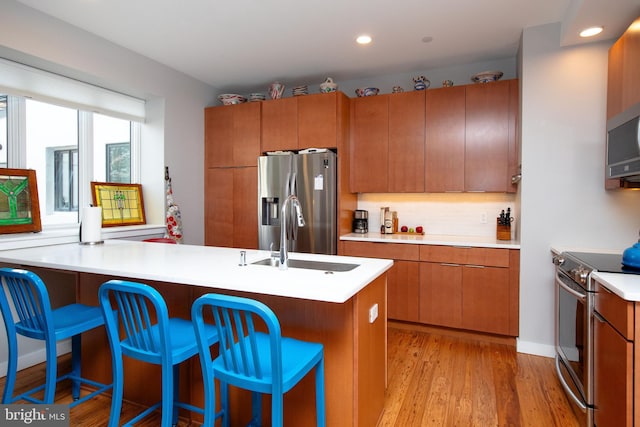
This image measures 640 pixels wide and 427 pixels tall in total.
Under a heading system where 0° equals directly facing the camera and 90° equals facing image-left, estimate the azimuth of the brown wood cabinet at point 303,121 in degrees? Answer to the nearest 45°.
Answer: approximately 45°

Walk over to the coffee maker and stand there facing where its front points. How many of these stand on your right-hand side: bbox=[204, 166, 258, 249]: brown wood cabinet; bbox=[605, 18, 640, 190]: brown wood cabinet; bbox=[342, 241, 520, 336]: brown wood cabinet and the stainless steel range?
1

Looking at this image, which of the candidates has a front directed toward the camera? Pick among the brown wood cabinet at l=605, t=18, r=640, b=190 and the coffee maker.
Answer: the coffee maker

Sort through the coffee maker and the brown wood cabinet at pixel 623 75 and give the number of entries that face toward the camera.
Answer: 1

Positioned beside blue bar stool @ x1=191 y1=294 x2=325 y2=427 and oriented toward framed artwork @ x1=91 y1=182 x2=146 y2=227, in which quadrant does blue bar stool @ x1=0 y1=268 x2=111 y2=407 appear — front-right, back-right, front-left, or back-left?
front-left

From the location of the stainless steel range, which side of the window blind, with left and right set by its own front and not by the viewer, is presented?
front

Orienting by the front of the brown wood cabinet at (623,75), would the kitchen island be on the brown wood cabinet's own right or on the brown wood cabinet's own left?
on the brown wood cabinet's own left

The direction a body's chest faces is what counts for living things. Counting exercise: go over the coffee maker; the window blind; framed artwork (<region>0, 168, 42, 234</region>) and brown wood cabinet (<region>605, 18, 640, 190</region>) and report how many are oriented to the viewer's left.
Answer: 1

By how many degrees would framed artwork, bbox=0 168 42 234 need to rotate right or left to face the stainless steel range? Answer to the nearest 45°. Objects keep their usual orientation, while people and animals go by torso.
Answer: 0° — it already faces it

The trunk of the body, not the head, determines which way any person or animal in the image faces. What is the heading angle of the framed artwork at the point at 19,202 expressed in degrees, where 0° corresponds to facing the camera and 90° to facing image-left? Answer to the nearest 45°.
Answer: approximately 315°

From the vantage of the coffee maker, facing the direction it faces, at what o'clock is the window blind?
The window blind is roughly at 2 o'clock from the coffee maker.

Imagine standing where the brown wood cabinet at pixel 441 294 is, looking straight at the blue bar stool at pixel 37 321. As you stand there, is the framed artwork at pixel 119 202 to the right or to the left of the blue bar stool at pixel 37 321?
right

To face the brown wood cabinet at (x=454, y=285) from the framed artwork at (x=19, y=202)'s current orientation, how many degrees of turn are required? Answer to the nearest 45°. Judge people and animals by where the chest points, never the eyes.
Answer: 0° — it already faces it

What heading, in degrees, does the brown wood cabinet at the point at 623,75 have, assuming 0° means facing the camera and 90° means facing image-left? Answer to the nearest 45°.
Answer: approximately 90°

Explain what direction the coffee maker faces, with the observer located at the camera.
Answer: facing the viewer
